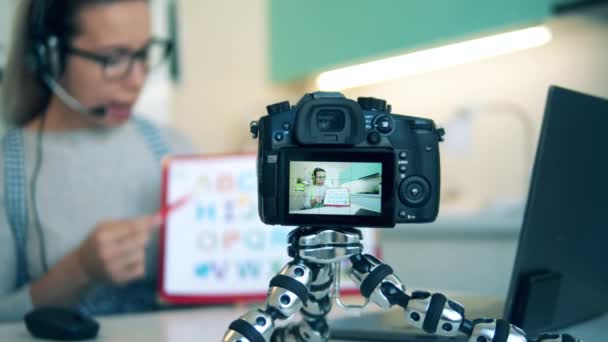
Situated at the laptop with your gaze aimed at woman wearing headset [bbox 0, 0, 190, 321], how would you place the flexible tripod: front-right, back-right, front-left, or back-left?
front-left

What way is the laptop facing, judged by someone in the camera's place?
facing away from the viewer and to the left of the viewer

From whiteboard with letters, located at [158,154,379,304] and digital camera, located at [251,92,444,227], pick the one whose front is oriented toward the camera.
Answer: the whiteboard with letters

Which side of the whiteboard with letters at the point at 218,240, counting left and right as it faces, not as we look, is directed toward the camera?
front

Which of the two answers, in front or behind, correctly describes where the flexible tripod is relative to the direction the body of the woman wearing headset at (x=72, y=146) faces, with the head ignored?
in front

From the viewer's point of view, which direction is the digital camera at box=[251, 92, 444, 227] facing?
away from the camera

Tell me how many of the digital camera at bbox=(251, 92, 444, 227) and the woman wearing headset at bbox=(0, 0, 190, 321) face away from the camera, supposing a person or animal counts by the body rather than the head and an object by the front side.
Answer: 1

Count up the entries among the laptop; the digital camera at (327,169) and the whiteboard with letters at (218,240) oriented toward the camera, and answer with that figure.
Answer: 1

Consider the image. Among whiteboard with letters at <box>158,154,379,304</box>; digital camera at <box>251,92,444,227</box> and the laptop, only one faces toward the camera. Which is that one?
the whiteboard with letters

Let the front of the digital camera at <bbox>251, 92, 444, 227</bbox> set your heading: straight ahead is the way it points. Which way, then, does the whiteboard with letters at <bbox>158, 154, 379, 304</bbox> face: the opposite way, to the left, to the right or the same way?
the opposite way

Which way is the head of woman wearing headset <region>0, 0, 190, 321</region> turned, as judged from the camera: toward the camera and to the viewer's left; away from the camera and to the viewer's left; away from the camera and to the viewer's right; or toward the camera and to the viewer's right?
toward the camera and to the viewer's right

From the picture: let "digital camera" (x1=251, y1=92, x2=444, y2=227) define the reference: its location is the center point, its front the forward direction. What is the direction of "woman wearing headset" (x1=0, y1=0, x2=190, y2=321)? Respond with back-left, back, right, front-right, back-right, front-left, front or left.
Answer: front-left
